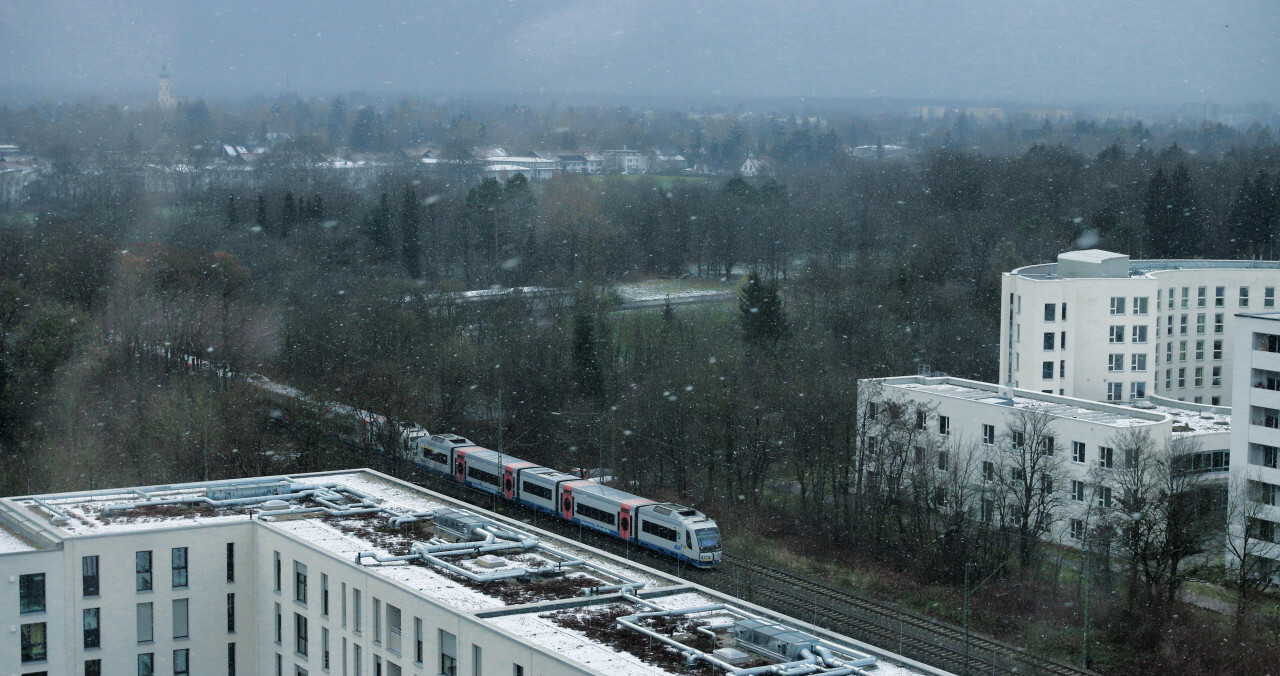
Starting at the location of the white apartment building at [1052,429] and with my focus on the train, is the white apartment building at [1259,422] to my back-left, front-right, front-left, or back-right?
back-left

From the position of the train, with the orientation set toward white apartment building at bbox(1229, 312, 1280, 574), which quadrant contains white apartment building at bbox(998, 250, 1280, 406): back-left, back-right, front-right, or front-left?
front-left

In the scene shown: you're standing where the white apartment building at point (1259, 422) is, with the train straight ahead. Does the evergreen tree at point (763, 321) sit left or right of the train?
right

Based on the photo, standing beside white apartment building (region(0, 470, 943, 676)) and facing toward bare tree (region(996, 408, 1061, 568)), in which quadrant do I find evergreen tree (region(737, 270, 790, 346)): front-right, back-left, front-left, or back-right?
front-left
